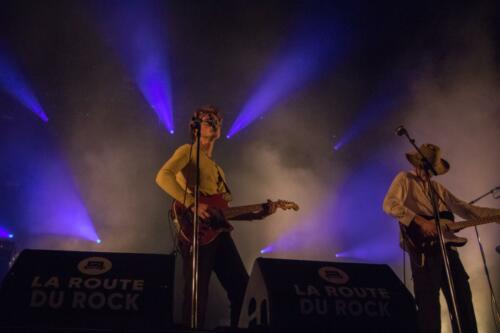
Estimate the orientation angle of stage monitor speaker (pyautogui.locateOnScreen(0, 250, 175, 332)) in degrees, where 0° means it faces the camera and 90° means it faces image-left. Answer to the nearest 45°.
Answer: approximately 180°

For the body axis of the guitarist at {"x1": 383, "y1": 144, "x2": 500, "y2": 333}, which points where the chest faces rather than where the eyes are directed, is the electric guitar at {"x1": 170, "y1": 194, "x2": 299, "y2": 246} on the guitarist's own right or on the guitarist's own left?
on the guitarist's own right

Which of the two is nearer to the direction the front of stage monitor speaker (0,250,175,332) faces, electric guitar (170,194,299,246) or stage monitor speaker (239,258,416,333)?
the electric guitar

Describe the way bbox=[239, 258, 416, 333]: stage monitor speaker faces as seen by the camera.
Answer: facing away from the viewer

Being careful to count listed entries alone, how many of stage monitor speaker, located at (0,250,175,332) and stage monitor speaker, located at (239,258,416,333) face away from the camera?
2

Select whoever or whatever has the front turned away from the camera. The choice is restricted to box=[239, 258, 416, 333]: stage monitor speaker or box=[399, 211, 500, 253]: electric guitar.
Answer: the stage monitor speaker

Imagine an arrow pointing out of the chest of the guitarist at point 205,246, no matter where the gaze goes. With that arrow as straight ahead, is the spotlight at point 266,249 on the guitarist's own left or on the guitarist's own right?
on the guitarist's own left

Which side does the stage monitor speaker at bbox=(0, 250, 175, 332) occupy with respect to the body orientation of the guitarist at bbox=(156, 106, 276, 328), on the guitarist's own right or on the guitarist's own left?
on the guitarist's own right

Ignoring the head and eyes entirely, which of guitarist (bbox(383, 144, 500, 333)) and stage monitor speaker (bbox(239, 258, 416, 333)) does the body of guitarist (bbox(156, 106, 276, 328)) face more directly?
the stage monitor speaker

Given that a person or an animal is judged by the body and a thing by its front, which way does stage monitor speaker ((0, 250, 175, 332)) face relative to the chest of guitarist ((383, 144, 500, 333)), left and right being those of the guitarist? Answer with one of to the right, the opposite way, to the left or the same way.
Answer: the opposite way
